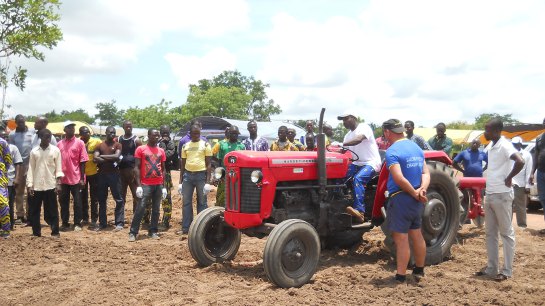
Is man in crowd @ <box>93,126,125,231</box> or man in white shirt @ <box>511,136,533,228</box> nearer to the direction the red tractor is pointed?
the man in crowd

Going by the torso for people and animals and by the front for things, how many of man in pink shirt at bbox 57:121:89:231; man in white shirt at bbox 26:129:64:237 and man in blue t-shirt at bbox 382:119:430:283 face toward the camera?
2

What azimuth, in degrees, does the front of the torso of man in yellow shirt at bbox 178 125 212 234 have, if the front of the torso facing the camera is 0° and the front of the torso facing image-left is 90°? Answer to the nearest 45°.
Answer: approximately 0°

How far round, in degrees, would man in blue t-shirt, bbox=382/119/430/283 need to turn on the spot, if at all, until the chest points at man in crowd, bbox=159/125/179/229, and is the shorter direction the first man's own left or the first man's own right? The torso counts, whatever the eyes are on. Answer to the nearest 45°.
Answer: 0° — they already face them

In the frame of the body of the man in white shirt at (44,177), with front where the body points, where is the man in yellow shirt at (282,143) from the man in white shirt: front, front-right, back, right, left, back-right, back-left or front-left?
left

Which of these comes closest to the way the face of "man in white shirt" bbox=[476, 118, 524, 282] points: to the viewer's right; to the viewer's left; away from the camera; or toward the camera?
to the viewer's left

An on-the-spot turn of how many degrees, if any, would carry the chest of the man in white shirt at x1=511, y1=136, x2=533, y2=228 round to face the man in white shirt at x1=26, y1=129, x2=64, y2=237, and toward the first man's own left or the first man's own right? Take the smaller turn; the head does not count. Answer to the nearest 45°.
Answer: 0° — they already face them

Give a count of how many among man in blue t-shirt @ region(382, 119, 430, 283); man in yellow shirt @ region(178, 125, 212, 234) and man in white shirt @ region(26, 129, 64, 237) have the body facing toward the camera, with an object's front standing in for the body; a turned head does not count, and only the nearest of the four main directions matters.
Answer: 2

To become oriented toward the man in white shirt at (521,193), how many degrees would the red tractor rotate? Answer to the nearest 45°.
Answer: approximately 180°

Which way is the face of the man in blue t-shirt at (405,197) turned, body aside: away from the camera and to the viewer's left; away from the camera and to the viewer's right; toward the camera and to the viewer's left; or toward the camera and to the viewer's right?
away from the camera and to the viewer's left

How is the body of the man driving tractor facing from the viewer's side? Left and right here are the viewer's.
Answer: facing to the left of the viewer
